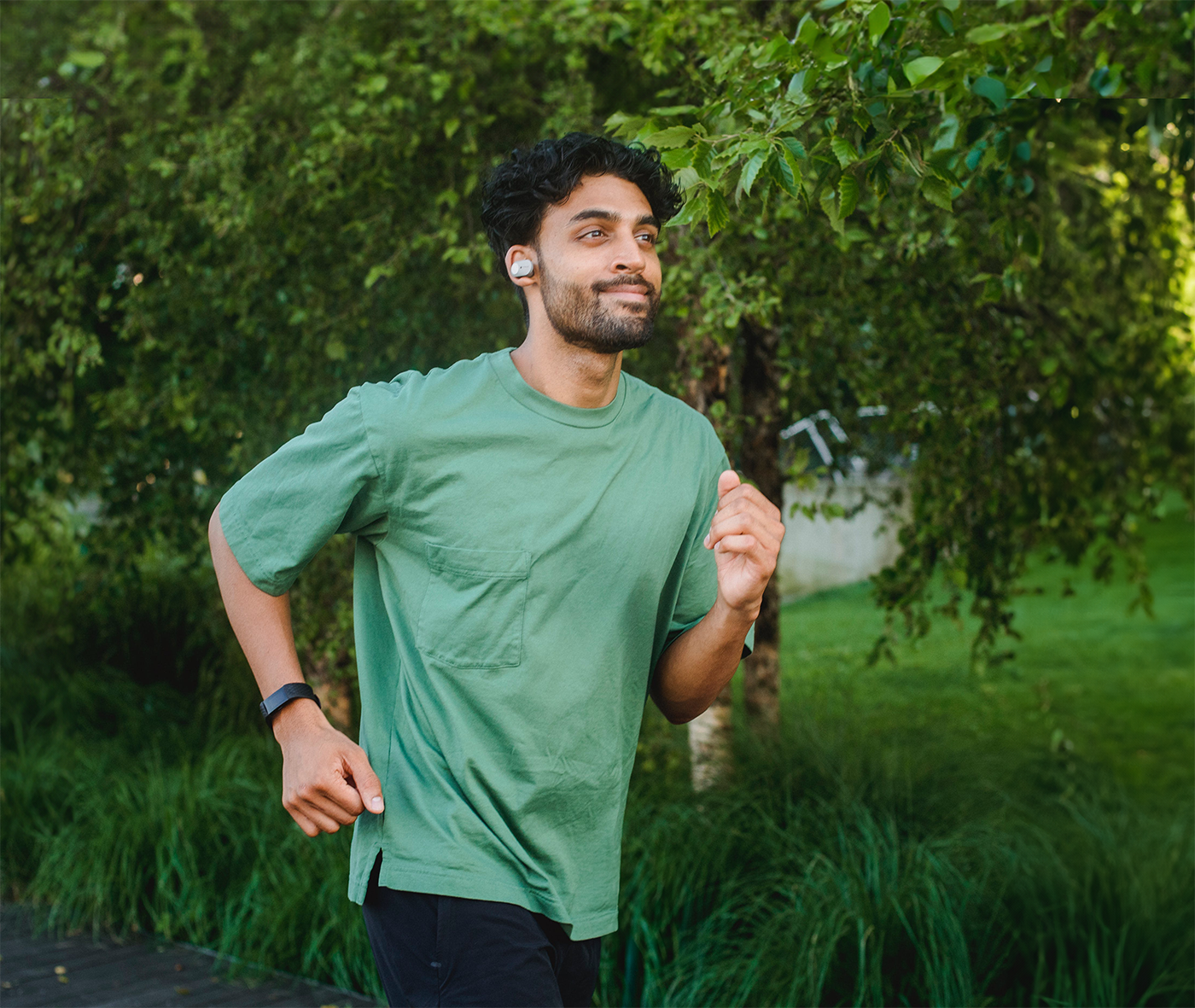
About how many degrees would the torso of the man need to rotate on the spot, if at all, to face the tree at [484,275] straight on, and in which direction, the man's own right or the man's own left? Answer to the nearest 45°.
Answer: approximately 135° to the man's own left

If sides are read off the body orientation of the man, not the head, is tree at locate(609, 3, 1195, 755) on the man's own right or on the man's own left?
on the man's own left

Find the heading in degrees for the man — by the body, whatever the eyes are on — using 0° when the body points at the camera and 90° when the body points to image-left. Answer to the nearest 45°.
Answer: approximately 315°
